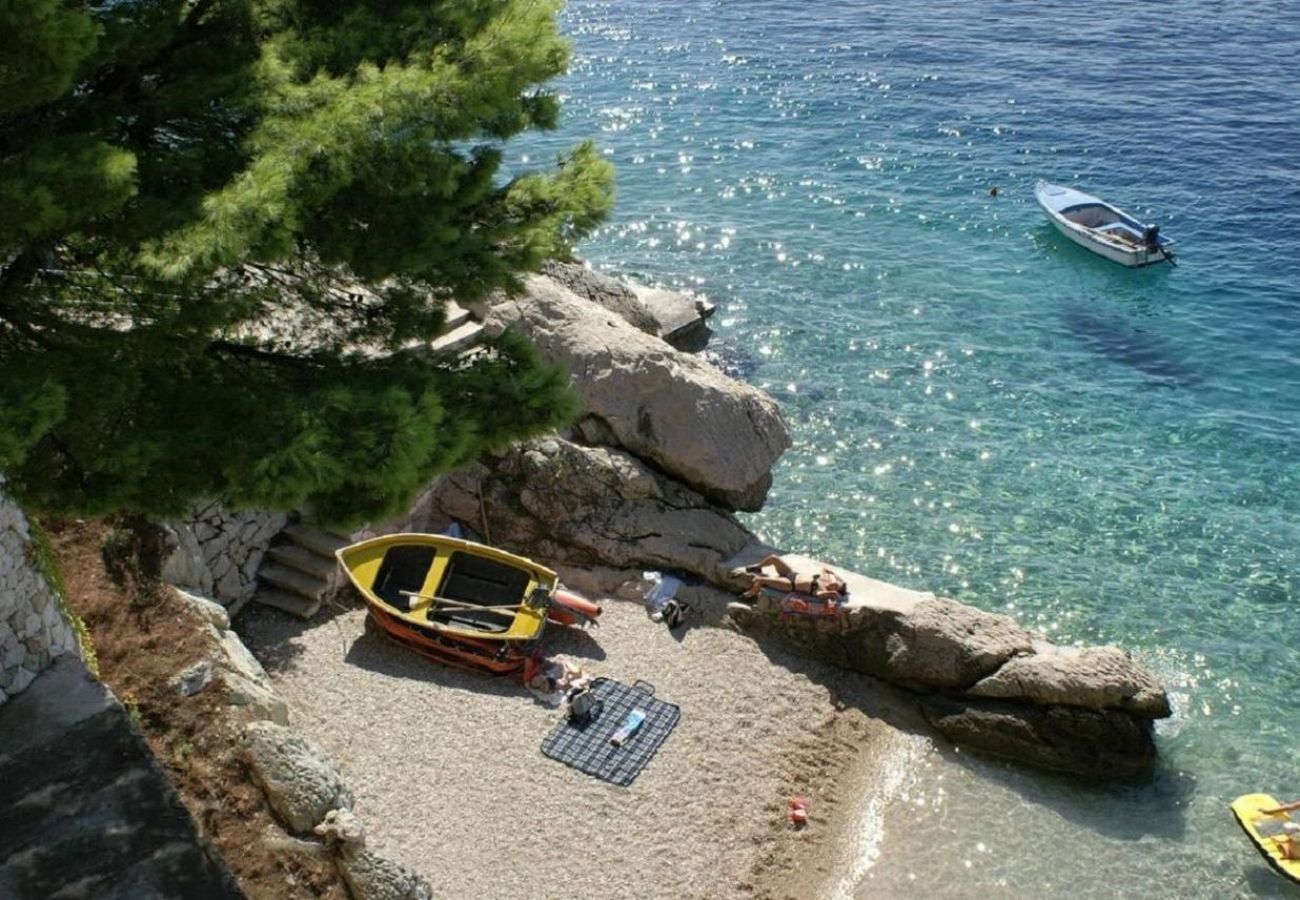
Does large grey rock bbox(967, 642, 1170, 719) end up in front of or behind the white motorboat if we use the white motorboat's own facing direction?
behind

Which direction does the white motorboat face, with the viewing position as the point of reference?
facing away from the viewer and to the left of the viewer

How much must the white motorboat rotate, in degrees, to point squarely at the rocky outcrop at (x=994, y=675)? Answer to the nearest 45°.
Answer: approximately 135° to its left
